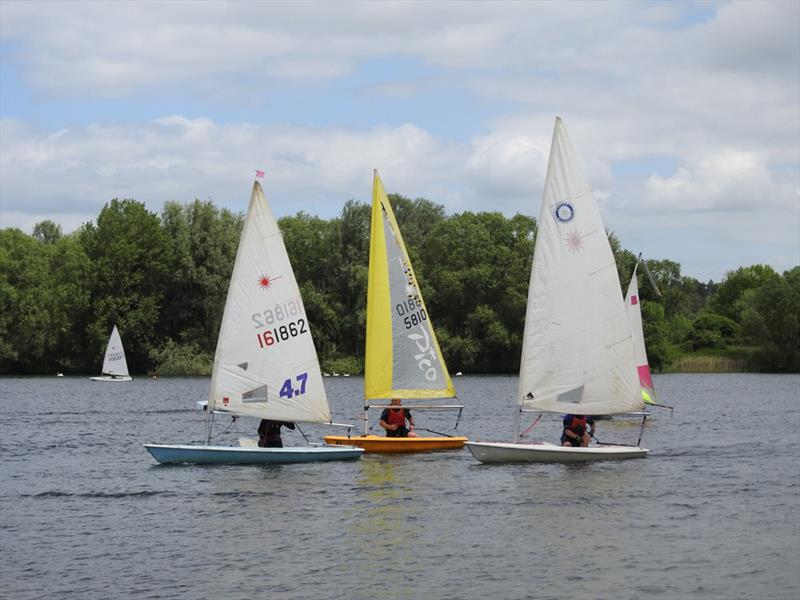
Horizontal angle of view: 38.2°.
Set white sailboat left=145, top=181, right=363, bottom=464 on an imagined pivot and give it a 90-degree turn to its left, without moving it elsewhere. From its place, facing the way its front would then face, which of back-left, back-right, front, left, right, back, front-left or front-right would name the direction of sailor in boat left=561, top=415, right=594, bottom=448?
left

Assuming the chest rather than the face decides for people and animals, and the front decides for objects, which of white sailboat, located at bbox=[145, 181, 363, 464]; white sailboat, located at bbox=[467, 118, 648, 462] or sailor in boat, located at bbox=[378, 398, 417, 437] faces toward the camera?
the sailor in boat

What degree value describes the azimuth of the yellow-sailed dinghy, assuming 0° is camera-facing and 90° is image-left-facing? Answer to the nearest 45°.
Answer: approximately 90°

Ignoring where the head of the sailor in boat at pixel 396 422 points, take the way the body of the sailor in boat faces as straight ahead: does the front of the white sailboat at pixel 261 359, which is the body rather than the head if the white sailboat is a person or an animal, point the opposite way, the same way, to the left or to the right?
to the right

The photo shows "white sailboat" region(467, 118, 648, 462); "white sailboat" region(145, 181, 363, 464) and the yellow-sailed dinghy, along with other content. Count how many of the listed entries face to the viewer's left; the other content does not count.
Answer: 3

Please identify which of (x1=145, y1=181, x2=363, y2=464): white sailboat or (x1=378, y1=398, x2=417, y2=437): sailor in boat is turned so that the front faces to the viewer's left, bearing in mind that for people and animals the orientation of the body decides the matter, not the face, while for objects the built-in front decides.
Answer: the white sailboat

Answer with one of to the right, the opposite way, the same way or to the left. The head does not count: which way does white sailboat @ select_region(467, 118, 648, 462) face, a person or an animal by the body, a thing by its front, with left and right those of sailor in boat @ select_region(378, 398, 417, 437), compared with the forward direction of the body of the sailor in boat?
to the right

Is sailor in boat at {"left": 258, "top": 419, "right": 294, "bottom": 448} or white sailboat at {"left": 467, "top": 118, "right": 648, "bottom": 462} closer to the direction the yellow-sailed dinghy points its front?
the sailor in boat

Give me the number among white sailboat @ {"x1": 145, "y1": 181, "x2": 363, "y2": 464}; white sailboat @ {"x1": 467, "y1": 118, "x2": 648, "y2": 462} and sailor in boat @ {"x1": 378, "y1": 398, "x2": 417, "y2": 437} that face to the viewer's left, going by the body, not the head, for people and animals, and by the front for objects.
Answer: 2

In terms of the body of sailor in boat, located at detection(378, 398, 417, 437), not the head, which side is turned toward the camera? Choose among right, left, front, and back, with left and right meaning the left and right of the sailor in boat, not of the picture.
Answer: front

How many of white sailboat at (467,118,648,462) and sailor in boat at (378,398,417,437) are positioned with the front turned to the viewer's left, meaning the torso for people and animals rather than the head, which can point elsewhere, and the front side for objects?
1

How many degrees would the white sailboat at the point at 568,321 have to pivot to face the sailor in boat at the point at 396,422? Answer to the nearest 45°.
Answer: approximately 45° to its right

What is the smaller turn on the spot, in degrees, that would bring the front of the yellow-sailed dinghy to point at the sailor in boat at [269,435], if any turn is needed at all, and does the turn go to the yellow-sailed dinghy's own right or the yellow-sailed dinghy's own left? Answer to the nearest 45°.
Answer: approximately 45° to the yellow-sailed dinghy's own left

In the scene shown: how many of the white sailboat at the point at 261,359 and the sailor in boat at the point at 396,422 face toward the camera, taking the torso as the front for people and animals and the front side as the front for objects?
1

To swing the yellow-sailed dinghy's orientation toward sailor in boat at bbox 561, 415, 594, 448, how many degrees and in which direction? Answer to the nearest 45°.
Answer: approximately 135° to its left

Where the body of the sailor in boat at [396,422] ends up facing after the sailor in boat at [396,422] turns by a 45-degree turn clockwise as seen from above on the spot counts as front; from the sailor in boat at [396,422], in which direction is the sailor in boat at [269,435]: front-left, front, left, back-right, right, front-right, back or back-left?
front

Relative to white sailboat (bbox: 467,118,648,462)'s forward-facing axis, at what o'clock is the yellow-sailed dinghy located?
The yellow-sailed dinghy is roughly at 1 o'clock from the white sailboat.

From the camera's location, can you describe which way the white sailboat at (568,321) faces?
facing to the left of the viewer

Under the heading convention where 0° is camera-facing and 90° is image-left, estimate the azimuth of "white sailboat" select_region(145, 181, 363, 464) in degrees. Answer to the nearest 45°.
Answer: approximately 90°
